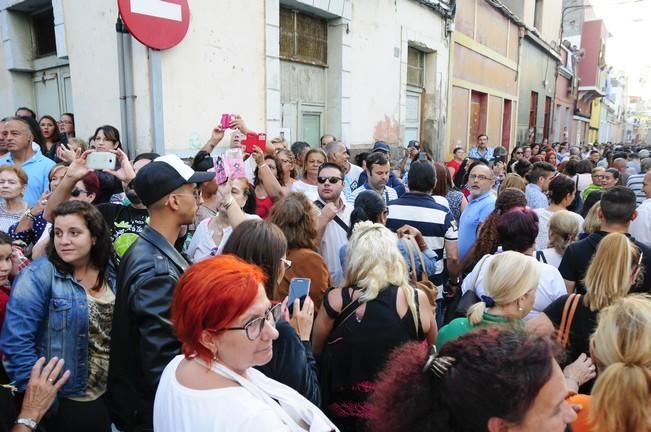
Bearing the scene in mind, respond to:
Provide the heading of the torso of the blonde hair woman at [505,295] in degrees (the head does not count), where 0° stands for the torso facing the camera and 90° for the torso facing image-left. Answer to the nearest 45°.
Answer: approximately 225°

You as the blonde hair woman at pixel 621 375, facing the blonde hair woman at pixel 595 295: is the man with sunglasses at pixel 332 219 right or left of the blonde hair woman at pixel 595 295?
left

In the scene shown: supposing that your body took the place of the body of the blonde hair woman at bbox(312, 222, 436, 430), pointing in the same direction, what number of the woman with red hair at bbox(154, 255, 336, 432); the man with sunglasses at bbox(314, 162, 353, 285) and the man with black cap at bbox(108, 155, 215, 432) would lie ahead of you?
1

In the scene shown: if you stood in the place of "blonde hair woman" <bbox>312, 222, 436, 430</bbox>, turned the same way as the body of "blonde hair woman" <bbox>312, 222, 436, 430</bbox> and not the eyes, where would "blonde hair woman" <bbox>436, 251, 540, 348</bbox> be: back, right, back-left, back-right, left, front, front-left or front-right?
right

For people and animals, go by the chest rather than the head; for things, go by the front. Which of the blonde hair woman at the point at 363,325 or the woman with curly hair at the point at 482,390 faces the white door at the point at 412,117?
the blonde hair woman

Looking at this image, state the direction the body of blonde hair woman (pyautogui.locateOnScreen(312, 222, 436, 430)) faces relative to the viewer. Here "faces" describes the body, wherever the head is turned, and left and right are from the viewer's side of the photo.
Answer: facing away from the viewer

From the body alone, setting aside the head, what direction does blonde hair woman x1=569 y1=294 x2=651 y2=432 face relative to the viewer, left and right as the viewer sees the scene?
facing away from the viewer

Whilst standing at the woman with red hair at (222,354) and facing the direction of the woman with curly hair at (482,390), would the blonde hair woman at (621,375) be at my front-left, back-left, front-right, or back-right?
front-left

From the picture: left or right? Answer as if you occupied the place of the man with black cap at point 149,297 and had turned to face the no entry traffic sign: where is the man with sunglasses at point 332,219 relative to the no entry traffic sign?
right

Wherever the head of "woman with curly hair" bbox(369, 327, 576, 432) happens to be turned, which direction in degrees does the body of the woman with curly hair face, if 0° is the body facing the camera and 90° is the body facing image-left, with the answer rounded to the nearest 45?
approximately 270°

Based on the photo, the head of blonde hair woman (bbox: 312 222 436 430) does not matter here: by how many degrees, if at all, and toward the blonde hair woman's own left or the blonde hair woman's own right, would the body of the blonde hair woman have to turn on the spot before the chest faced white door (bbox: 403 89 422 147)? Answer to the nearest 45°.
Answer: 0° — they already face it
